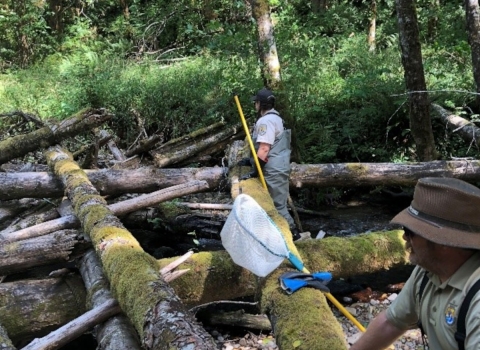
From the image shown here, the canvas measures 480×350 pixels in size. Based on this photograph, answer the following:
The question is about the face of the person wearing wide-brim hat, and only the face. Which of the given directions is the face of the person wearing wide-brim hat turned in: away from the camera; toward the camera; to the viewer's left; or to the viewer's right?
to the viewer's left

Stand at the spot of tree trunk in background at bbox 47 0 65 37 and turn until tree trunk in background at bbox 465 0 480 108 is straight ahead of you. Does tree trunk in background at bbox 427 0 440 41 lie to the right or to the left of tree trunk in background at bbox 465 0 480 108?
left

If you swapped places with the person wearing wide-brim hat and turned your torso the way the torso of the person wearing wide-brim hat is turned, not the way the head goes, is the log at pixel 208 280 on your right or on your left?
on your right

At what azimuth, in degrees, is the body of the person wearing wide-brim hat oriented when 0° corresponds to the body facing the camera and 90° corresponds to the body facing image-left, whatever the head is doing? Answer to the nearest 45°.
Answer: approximately 45°

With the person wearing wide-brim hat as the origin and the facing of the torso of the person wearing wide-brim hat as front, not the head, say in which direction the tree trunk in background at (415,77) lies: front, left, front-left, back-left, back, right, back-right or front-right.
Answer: back-right

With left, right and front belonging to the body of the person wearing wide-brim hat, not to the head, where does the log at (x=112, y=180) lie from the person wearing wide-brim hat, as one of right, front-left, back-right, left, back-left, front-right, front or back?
right

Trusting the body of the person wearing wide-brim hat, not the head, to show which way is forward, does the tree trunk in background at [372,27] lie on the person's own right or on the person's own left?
on the person's own right

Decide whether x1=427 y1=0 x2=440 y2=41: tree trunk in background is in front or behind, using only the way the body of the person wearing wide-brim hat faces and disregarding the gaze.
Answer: behind

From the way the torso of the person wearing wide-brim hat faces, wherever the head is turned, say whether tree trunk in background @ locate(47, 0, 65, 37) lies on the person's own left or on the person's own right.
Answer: on the person's own right
